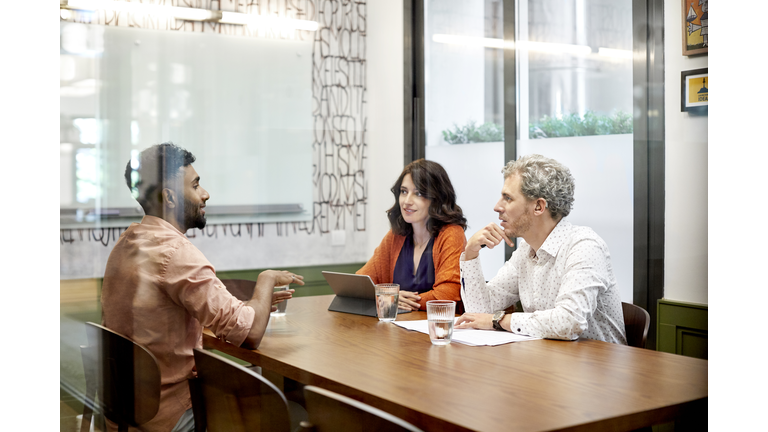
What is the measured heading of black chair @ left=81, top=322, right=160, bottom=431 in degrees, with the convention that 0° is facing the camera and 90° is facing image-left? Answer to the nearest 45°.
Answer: approximately 225°

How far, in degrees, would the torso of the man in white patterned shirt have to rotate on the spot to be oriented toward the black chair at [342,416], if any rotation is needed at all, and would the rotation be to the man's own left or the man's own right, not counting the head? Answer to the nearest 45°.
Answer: approximately 45° to the man's own left

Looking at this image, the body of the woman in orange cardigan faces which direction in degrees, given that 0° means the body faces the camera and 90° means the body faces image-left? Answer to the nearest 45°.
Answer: approximately 45°

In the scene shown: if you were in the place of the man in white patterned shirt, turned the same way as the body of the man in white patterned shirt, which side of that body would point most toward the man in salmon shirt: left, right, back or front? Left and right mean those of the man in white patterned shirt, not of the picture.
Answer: front

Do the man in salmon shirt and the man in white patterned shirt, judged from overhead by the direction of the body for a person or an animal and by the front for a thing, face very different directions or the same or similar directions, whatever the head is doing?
very different directions

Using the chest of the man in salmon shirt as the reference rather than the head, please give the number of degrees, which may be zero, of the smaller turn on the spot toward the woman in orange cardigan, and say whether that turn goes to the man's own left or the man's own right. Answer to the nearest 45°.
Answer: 0° — they already face them

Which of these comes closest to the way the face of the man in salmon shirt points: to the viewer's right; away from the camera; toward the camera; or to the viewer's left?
to the viewer's right

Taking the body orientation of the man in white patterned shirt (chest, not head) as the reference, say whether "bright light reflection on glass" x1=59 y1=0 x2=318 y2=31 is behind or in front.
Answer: in front

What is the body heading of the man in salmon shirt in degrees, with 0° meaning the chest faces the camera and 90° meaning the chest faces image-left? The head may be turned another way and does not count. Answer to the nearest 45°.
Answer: approximately 225°

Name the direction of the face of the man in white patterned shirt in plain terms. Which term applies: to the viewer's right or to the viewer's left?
to the viewer's left
